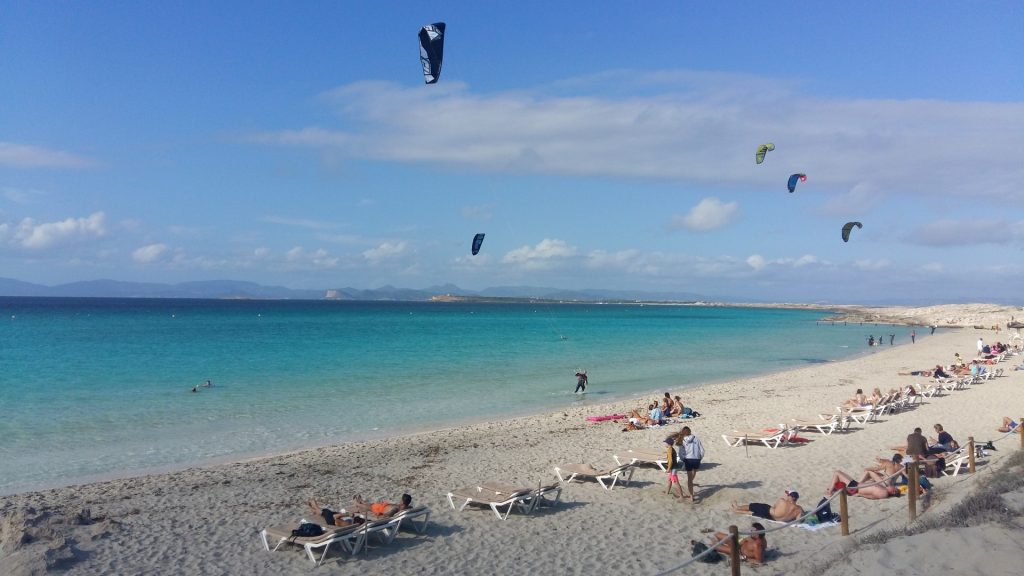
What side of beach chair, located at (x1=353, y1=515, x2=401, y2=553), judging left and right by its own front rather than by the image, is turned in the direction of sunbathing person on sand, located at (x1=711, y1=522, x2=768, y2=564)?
back

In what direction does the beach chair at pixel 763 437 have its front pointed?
to the viewer's left

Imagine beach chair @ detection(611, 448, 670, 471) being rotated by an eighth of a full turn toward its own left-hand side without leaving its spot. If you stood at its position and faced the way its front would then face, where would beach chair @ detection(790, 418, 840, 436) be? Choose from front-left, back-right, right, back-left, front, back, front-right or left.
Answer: back

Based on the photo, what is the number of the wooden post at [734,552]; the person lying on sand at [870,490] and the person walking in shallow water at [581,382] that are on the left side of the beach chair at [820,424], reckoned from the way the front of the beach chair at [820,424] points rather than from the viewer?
2

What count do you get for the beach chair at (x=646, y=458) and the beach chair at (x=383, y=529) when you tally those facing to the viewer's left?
2

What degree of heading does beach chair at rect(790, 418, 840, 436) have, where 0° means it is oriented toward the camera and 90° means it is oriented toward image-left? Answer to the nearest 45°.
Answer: approximately 90°

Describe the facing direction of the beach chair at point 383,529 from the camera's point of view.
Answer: facing to the left of the viewer

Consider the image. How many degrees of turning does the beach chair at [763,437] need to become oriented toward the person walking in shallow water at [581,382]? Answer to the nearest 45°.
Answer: approximately 45° to its right

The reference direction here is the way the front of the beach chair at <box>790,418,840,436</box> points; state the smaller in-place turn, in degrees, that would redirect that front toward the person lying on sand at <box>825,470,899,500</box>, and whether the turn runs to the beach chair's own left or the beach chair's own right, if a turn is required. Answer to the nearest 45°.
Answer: approximately 90° to the beach chair's own left

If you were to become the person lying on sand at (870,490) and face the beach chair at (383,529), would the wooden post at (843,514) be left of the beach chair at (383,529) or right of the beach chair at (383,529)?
left

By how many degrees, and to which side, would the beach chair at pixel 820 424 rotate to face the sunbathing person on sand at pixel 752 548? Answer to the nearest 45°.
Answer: approximately 90° to its left
